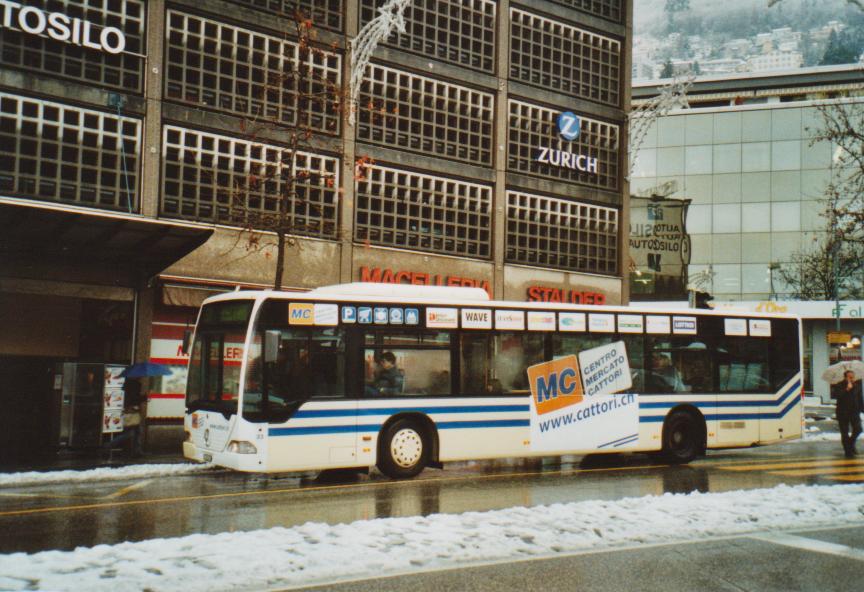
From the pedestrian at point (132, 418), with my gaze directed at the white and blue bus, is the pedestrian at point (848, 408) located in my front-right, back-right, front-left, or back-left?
front-left

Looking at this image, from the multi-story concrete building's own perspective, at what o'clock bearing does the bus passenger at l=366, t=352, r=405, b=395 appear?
The bus passenger is roughly at 1 o'clock from the multi-story concrete building.

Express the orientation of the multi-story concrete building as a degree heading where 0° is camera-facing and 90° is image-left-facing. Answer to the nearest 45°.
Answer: approximately 315°

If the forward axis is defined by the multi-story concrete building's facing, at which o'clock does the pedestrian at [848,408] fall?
The pedestrian is roughly at 11 o'clock from the multi-story concrete building.
